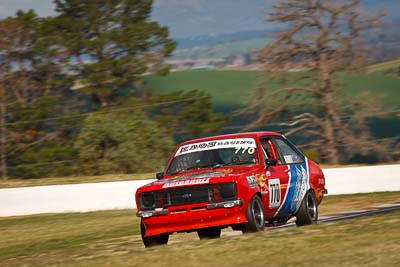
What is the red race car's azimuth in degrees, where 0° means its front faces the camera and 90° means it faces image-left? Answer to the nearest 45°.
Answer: approximately 45°

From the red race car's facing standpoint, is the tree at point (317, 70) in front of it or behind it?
behind

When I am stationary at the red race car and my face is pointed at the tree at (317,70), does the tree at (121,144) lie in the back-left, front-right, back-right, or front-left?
front-left

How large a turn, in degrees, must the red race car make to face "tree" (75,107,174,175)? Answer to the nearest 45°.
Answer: approximately 135° to its right
